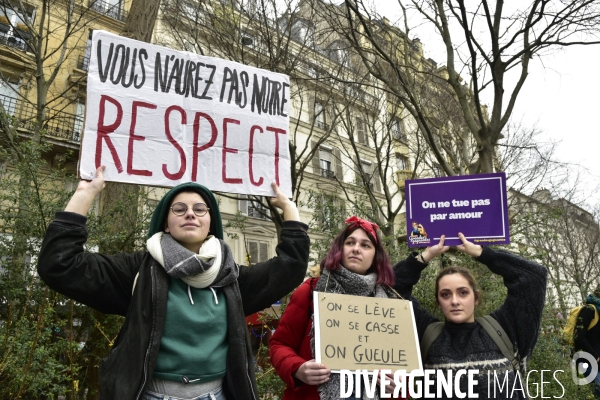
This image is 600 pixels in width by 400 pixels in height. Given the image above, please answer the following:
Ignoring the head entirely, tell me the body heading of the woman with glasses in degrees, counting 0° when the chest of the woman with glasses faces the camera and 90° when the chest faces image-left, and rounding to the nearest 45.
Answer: approximately 0°
